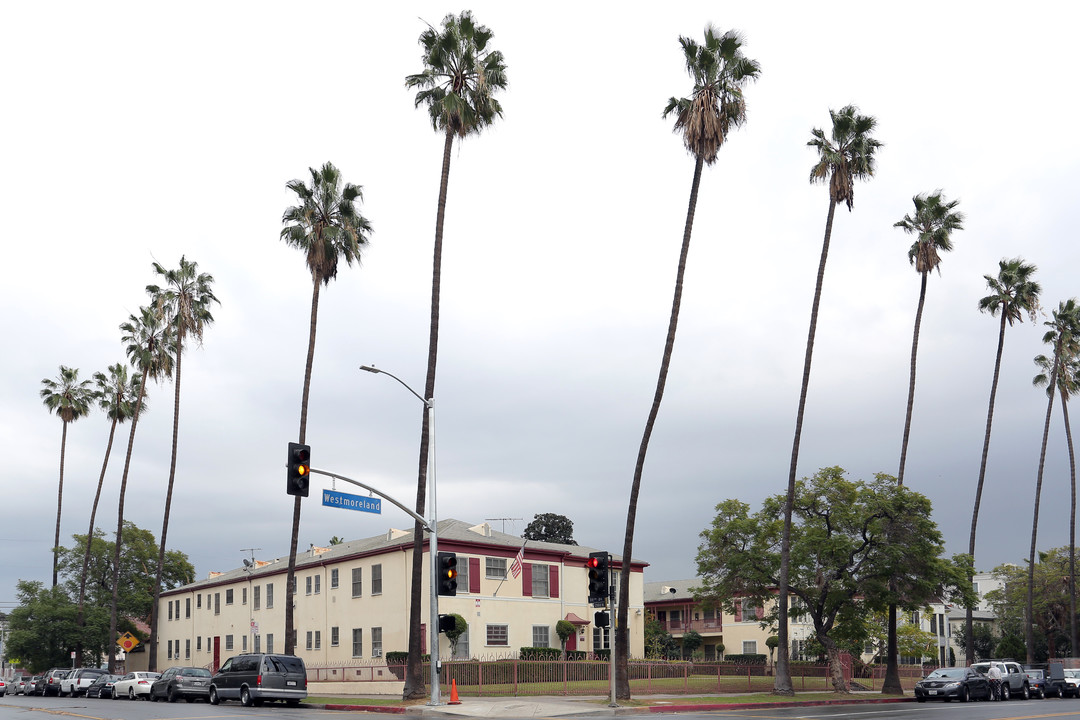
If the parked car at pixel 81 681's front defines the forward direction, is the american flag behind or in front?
behind

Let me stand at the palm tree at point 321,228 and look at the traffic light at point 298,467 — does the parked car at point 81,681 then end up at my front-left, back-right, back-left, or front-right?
back-right

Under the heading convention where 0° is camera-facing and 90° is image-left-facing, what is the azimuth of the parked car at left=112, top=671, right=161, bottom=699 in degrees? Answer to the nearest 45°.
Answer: approximately 135°

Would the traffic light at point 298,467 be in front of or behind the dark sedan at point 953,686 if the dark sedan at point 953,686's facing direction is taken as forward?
in front

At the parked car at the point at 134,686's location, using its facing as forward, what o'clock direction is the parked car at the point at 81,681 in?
the parked car at the point at 81,681 is roughly at 1 o'clock from the parked car at the point at 134,686.

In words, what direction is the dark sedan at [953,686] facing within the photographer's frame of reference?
facing the viewer and to the left of the viewer

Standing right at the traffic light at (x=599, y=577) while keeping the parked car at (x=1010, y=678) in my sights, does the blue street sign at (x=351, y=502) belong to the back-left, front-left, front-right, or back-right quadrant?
back-left

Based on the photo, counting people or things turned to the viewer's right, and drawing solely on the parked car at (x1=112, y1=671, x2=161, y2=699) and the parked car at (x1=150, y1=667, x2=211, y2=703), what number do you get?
0

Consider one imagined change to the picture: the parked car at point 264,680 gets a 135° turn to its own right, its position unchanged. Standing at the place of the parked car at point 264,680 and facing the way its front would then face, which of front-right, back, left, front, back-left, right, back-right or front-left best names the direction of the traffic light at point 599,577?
front-right

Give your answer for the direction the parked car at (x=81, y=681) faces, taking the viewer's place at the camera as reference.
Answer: facing away from the viewer and to the left of the viewer

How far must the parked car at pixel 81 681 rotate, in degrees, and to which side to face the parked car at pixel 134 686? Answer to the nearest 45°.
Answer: approximately 135° to its left
